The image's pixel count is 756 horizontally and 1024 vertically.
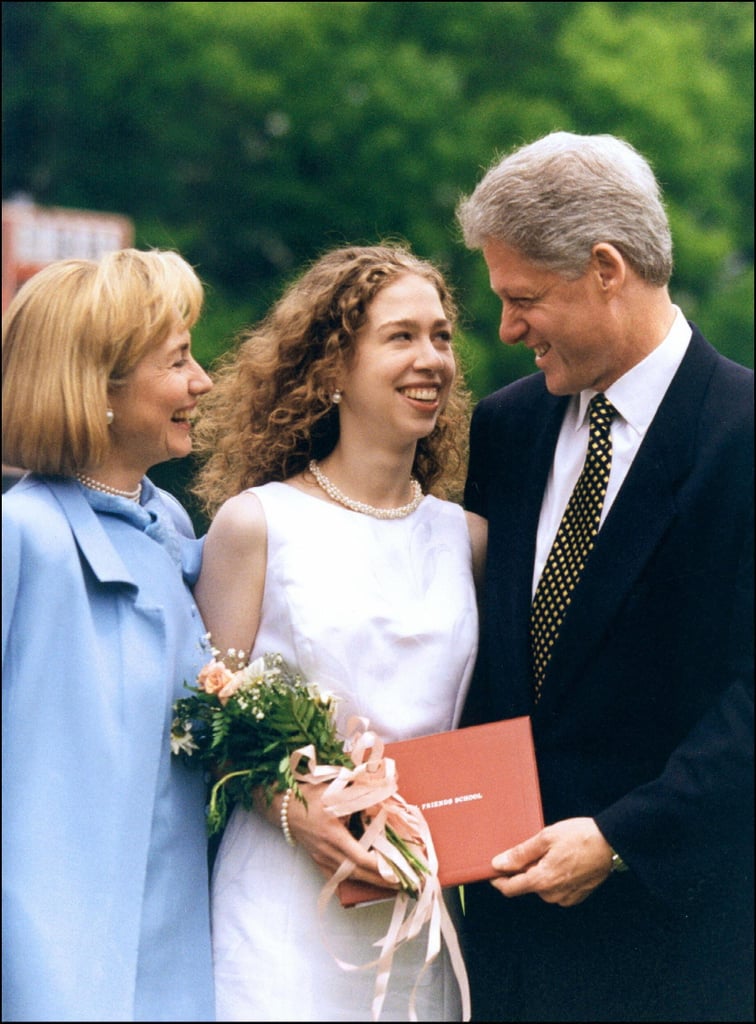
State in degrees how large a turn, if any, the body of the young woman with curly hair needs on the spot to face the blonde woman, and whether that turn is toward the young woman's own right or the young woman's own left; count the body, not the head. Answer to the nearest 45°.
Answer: approximately 90° to the young woman's own right

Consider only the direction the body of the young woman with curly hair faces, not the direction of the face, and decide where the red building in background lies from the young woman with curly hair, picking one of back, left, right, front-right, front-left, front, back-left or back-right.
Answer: back-left

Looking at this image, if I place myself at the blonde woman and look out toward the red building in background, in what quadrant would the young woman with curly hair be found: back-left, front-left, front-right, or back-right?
front-right

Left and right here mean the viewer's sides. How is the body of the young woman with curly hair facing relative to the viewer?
facing the viewer and to the right of the viewer

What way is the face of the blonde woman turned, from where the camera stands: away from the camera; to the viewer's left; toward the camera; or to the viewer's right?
to the viewer's right
